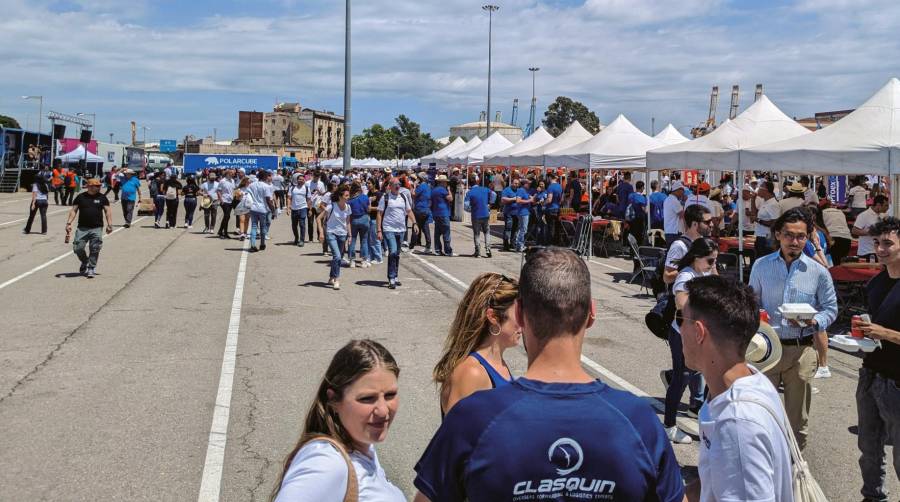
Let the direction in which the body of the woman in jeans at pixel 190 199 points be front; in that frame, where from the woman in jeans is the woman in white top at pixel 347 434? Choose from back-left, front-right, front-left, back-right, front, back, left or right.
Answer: back

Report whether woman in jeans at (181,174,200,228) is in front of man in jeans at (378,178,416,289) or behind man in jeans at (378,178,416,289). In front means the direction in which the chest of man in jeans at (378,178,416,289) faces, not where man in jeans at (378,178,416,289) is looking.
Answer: behind

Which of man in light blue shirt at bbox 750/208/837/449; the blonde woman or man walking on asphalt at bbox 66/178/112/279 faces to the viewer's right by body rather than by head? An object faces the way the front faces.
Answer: the blonde woman

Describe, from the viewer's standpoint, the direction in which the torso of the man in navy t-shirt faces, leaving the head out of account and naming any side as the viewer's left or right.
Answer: facing away from the viewer

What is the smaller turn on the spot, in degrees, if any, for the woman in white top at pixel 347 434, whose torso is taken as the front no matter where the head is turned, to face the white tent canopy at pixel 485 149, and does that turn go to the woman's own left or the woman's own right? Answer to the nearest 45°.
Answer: approximately 135° to the woman's own left

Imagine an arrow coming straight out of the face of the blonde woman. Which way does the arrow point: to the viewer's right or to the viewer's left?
to the viewer's right

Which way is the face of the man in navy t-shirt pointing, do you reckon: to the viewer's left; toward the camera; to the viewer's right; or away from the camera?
away from the camera

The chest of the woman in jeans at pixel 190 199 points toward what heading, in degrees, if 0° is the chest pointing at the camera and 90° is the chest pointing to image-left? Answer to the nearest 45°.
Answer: approximately 180°

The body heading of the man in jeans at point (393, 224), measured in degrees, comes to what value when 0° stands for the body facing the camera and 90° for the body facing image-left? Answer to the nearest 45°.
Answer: approximately 0°

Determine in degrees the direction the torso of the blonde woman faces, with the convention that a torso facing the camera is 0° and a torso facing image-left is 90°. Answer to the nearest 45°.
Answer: approximately 270°

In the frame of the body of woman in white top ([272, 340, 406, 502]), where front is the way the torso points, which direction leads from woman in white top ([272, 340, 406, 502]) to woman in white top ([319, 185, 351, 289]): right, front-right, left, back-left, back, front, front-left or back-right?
back-left
